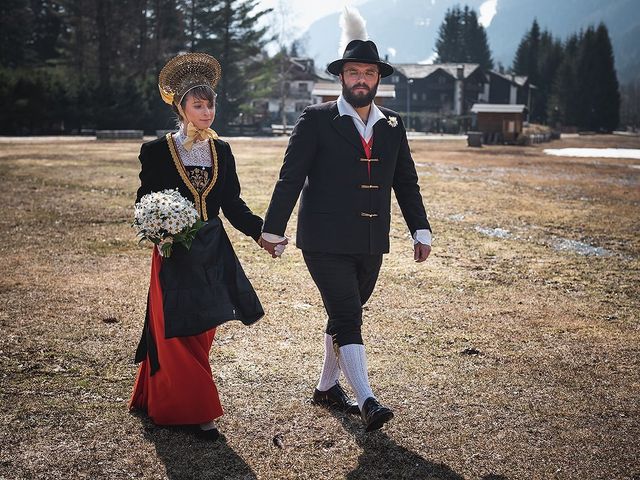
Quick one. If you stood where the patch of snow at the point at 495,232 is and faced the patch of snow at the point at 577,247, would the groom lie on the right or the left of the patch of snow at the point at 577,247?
right

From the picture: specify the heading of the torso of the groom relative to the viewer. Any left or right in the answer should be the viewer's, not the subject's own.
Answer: facing the viewer and to the right of the viewer

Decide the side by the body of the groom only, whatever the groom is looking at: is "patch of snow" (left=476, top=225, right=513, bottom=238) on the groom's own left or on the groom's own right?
on the groom's own left

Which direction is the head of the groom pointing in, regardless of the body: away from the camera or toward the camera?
toward the camera

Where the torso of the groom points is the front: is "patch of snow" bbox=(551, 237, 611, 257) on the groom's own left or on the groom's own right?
on the groom's own left
